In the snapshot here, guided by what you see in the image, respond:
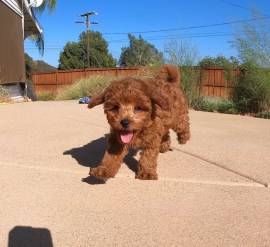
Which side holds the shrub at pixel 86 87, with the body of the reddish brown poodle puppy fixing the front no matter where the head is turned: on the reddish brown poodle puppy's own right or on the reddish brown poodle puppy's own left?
on the reddish brown poodle puppy's own right

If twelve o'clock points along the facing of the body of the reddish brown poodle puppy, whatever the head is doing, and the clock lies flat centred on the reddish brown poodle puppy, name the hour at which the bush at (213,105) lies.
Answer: The bush is roughly at 5 o'clock from the reddish brown poodle puppy.

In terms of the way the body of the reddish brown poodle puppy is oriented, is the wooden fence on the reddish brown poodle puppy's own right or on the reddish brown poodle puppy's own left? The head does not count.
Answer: on the reddish brown poodle puppy's own right

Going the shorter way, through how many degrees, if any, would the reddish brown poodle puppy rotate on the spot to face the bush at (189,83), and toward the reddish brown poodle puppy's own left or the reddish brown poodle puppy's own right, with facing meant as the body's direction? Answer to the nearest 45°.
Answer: approximately 135° to the reddish brown poodle puppy's own right

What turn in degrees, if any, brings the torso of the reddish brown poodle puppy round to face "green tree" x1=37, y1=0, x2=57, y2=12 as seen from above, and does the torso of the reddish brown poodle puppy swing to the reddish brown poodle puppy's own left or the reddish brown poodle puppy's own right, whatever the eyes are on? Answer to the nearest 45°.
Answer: approximately 135° to the reddish brown poodle puppy's own right

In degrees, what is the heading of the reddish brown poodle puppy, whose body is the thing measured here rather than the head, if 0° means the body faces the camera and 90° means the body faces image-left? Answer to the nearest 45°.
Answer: approximately 45°
